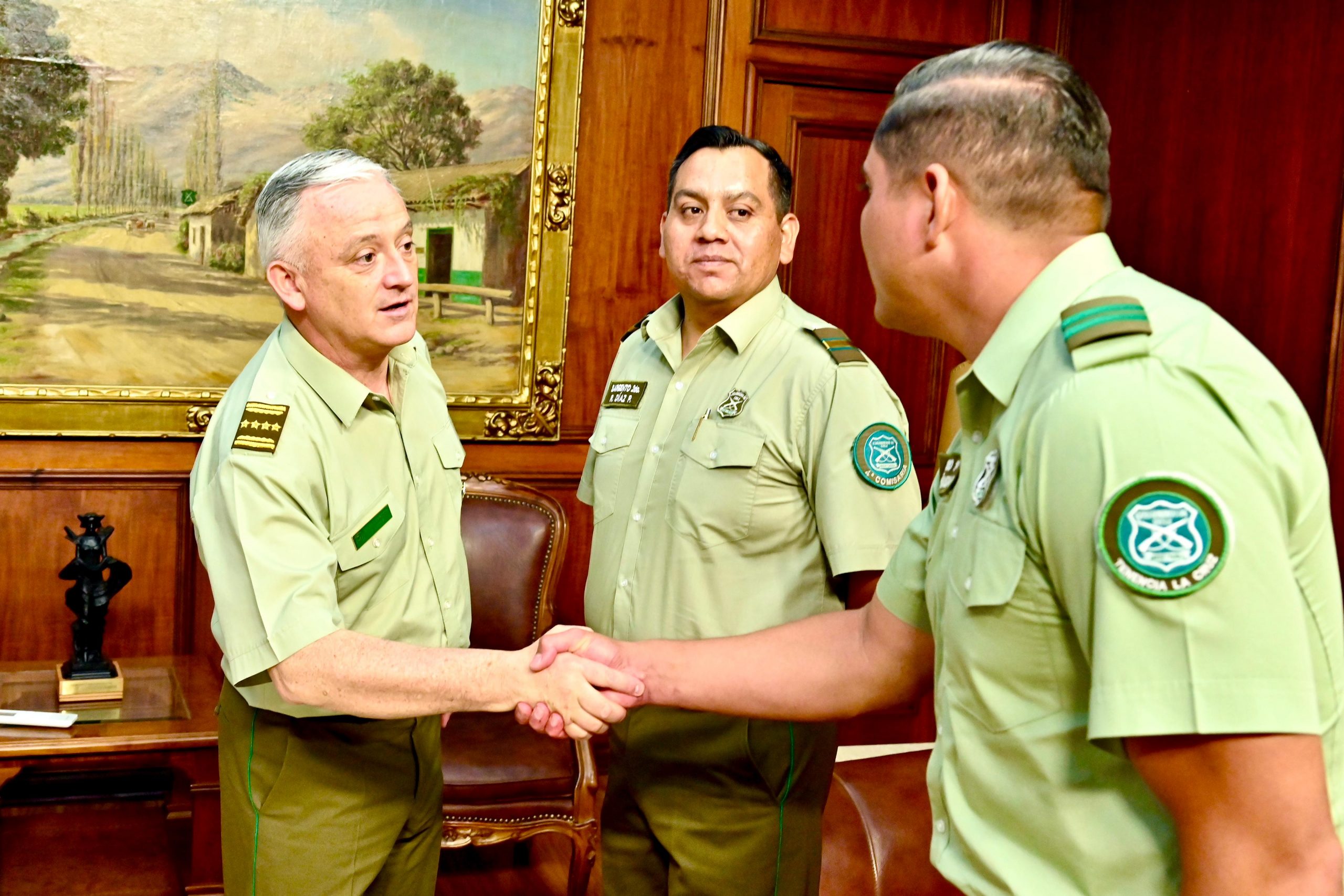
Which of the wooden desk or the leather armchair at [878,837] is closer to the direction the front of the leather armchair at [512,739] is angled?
the leather armchair

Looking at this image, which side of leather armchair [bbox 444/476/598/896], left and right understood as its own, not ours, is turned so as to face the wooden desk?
right

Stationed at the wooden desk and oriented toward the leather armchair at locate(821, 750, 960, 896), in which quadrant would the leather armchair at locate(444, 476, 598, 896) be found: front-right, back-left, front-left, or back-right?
front-left

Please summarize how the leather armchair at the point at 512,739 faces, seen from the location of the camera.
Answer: facing the viewer

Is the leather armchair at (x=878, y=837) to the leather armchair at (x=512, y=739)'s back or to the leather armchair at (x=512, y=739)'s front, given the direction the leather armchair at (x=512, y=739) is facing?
to the front

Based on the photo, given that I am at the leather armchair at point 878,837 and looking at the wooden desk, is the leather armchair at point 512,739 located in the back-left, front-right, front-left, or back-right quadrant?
front-right

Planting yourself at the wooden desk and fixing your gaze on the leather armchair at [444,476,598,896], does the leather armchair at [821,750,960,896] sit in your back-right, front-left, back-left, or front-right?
front-right
